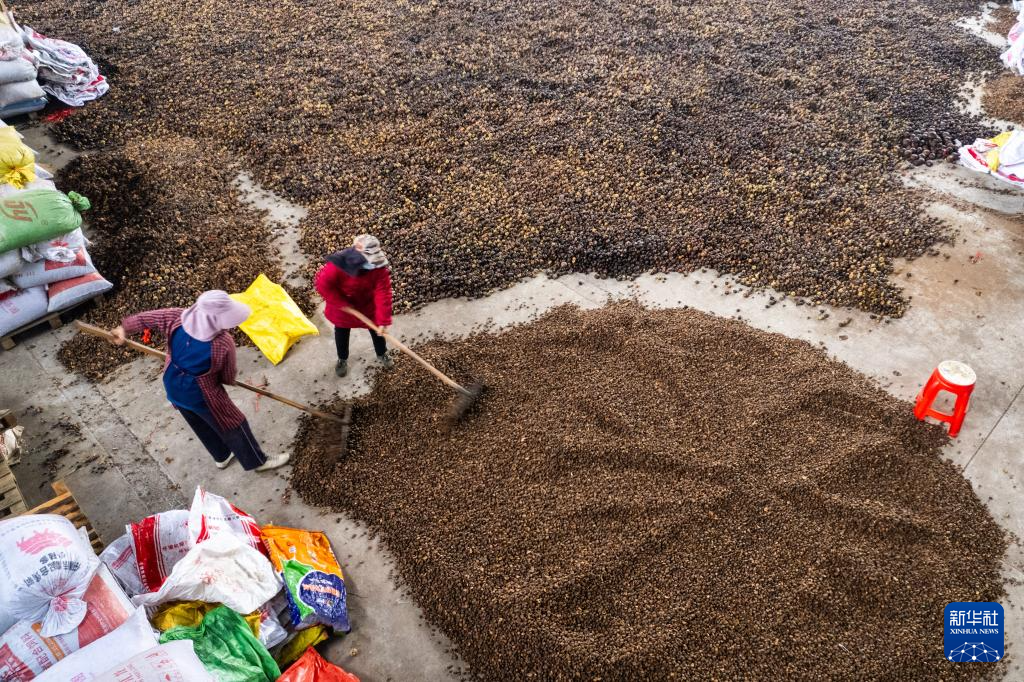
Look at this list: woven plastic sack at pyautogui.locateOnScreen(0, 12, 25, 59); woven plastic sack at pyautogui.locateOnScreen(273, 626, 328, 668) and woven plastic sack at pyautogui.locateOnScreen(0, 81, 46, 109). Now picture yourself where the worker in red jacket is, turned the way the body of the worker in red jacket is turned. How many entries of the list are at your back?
2

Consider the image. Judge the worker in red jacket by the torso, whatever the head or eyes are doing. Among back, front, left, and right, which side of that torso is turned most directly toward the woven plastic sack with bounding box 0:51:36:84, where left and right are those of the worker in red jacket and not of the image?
back

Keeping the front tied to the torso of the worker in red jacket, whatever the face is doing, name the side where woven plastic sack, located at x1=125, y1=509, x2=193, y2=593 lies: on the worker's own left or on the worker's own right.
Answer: on the worker's own right

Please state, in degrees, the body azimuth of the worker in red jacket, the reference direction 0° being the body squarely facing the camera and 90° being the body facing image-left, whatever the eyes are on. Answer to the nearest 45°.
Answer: approximately 315°

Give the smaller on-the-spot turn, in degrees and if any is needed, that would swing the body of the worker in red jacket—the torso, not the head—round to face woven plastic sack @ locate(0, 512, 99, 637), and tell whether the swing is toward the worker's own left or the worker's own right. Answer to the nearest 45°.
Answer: approximately 90° to the worker's own right

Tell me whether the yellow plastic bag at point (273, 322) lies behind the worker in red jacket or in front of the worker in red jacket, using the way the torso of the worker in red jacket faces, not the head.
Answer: behind

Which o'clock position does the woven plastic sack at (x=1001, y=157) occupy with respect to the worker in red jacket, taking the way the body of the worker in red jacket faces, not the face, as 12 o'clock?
The woven plastic sack is roughly at 10 o'clock from the worker in red jacket.

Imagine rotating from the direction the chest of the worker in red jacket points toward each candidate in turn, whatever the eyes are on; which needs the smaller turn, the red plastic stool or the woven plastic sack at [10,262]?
the red plastic stool

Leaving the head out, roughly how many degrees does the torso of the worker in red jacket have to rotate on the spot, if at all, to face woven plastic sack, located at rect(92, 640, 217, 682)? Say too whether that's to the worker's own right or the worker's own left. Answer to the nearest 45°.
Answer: approximately 45° to the worker's own right
